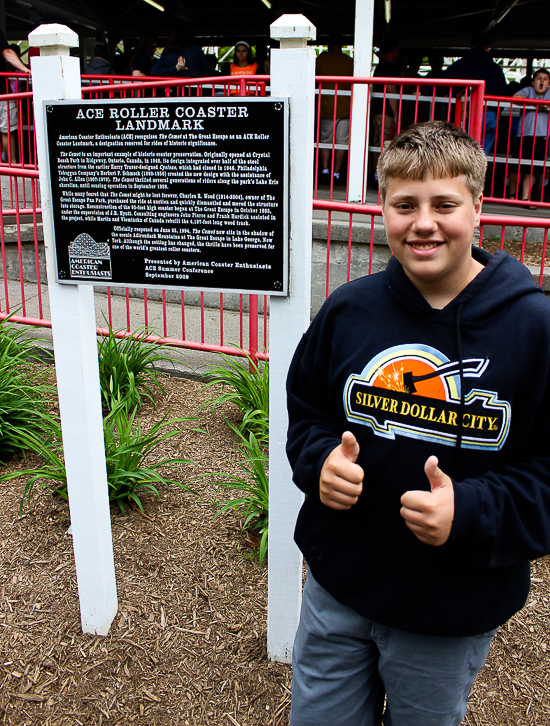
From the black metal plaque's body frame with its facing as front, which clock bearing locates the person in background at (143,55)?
The person in background is roughly at 6 o'clock from the black metal plaque.

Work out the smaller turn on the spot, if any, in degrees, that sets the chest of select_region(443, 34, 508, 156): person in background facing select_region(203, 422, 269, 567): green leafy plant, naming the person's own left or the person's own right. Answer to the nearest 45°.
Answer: approximately 180°

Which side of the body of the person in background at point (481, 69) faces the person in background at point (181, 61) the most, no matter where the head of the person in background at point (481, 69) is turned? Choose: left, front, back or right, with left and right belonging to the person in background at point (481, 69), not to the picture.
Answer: left

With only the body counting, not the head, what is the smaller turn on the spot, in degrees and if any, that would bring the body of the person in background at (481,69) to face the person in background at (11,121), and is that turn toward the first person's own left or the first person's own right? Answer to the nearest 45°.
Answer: approximately 90° to the first person's own left

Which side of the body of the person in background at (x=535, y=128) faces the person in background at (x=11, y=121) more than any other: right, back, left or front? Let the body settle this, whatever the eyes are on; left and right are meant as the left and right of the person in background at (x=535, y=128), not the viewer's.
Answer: right

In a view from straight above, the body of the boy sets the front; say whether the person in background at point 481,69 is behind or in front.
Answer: behind

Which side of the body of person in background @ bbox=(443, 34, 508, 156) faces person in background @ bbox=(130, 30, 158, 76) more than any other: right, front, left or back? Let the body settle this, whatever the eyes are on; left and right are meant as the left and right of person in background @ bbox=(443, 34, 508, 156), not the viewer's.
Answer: left

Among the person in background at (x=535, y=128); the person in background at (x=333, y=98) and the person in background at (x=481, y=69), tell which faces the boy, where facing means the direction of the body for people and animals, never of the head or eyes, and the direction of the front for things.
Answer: the person in background at (x=535, y=128)
